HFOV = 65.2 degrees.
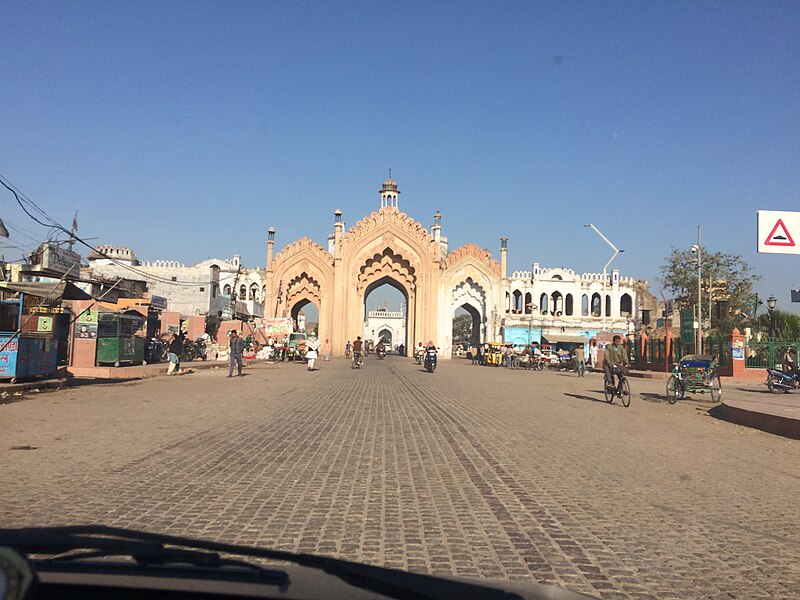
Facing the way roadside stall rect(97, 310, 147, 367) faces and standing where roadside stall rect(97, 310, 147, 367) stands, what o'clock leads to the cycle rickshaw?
The cycle rickshaw is roughly at 12 o'clock from the roadside stall.

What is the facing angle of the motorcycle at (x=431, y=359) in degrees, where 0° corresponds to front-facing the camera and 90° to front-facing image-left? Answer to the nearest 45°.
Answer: approximately 0°

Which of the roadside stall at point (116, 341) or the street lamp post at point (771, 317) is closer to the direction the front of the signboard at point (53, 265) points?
the street lamp post

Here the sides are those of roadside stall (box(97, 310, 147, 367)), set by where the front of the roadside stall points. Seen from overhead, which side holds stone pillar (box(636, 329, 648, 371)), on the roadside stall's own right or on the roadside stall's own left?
on the roadside stall's own left

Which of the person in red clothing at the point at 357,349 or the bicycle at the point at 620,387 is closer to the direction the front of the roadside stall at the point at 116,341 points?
the bicycle

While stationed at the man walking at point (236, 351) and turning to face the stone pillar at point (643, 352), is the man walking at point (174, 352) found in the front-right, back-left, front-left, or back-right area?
back-left

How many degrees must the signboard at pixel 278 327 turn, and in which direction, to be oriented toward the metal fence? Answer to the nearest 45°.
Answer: approximately 45° to its left

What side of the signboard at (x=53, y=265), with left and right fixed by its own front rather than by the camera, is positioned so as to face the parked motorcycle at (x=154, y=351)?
left

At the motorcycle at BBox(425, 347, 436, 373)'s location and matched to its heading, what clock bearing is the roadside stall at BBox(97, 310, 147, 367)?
The roadside stall is roughly at 2 o'clock from the motorcycle.

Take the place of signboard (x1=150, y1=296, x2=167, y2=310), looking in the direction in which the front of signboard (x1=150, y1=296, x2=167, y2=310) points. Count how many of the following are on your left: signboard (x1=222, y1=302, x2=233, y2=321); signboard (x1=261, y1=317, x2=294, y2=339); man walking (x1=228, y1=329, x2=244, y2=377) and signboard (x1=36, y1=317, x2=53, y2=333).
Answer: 2

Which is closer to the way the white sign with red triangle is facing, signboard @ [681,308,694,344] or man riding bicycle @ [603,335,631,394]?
the man riding bicycle
